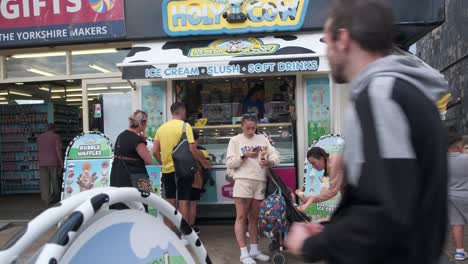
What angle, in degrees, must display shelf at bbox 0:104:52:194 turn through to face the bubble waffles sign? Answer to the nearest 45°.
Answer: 0° — it already faces it

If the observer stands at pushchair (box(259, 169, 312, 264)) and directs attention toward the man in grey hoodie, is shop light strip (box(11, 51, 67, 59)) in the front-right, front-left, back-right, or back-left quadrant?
back-right

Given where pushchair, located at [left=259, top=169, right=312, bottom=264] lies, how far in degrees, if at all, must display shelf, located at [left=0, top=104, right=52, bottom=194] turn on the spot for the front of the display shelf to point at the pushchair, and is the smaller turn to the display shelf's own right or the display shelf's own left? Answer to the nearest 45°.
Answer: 0° — it already faces it

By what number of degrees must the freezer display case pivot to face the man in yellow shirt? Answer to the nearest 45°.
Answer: approximately 45° to its right

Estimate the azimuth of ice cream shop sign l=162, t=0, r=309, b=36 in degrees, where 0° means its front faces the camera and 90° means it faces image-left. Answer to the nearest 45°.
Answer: approximately 0°

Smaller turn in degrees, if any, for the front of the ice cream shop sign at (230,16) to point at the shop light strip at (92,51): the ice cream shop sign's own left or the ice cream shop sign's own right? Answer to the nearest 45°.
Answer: approximately 90° to the ice cream shop sign's own right

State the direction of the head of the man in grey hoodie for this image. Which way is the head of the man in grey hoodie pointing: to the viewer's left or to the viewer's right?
to the viewer's left

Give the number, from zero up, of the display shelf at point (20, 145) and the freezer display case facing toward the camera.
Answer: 2
